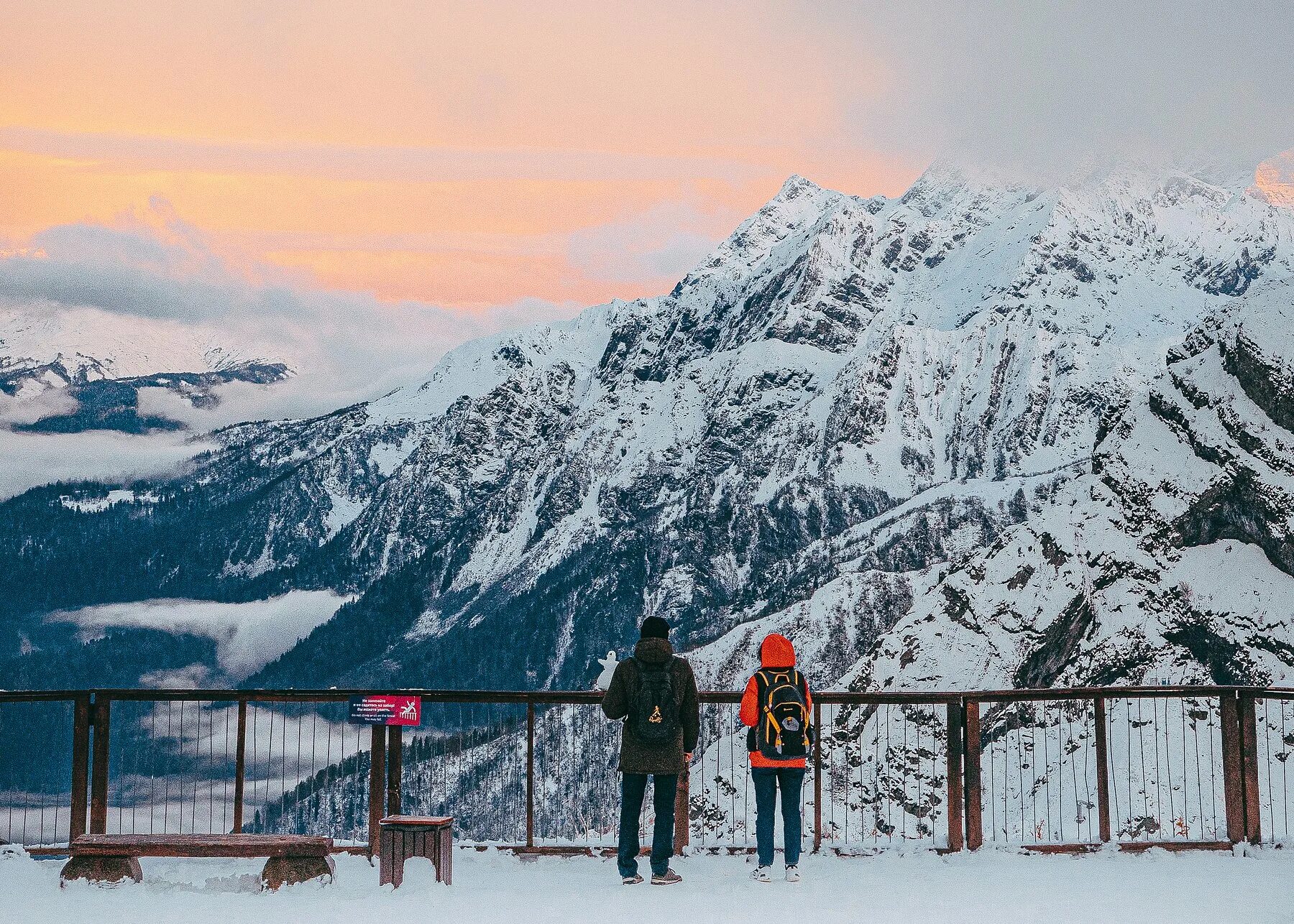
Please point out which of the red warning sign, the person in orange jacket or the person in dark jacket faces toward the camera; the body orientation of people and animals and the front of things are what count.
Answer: the red warning sign

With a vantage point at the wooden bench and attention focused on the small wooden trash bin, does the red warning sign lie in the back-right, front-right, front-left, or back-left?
front-left

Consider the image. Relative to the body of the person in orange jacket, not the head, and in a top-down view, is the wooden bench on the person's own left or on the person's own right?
on the person's own left

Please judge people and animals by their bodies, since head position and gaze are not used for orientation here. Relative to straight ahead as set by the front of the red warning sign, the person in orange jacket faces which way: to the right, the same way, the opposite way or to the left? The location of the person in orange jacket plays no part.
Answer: the opposite way

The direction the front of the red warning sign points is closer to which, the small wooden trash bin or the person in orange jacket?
the small wooden trash bin

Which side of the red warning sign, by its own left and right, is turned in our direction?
front

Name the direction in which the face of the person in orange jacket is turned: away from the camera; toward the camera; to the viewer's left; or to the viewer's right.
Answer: away from the camera

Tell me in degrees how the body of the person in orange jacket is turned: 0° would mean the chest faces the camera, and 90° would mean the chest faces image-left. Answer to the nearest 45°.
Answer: approximately 180°

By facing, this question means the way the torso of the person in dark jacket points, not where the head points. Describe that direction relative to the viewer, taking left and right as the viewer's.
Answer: facing away from the viewer

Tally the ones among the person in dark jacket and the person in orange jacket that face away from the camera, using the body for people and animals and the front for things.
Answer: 2

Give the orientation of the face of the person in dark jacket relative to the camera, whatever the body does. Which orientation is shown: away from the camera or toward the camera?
away from the camera

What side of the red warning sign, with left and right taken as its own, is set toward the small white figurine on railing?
left

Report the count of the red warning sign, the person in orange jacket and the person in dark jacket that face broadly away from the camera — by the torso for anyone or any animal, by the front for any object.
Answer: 2

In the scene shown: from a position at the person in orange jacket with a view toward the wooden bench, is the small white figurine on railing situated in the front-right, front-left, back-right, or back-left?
front-right

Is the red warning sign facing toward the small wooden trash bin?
yes

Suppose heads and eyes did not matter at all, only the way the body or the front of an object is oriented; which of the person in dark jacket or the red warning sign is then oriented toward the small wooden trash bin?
the red warning sign
